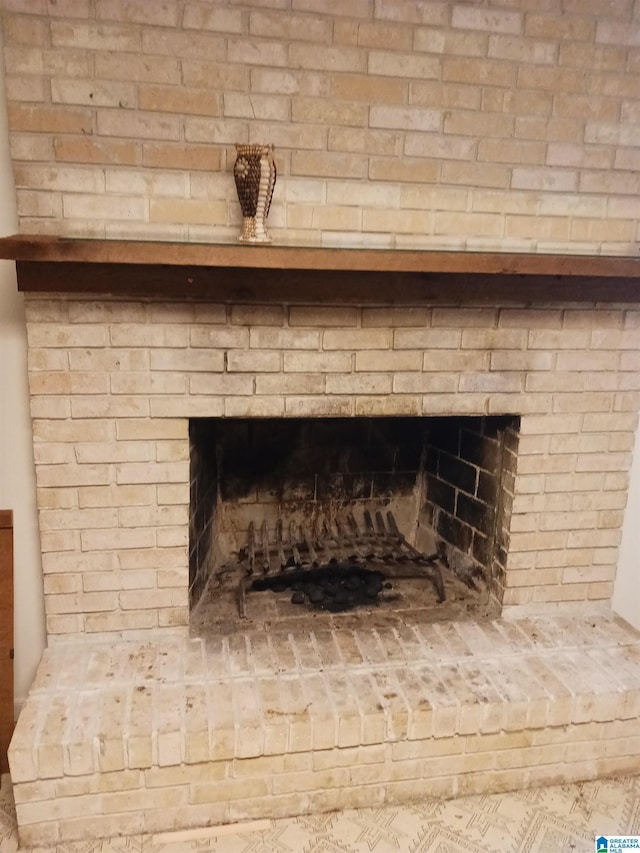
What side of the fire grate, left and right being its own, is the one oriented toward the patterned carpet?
front

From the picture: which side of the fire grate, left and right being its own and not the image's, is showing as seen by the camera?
front

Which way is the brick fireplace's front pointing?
toward the camera
